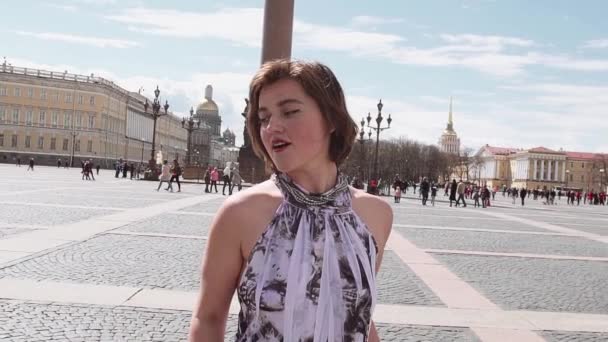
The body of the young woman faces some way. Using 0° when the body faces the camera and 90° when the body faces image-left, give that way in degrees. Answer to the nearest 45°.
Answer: approximately 0°
